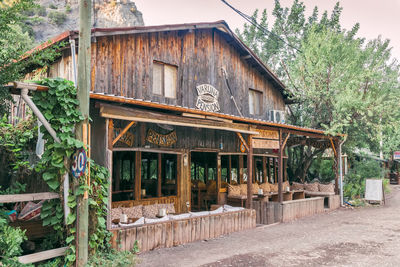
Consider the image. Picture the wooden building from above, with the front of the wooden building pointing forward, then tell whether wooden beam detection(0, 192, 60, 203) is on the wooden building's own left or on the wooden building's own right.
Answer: on the wooden building's own right

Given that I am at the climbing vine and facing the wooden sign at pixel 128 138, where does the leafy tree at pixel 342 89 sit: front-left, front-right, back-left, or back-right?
front-right

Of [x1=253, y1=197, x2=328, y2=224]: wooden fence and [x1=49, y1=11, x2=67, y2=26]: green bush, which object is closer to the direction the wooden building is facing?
the wooden fence

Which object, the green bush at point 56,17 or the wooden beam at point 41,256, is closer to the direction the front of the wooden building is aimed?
the wooden beam

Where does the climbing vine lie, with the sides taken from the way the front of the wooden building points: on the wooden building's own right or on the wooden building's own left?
on the wooden building's own right

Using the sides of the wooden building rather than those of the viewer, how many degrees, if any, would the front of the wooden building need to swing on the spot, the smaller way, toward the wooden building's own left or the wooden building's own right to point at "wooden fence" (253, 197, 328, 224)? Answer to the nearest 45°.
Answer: approximately 45° to the wooden building's own left

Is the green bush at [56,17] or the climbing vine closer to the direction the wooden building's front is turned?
the climbing vine

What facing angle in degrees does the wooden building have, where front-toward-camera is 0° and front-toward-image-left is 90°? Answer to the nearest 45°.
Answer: approximately 315°
